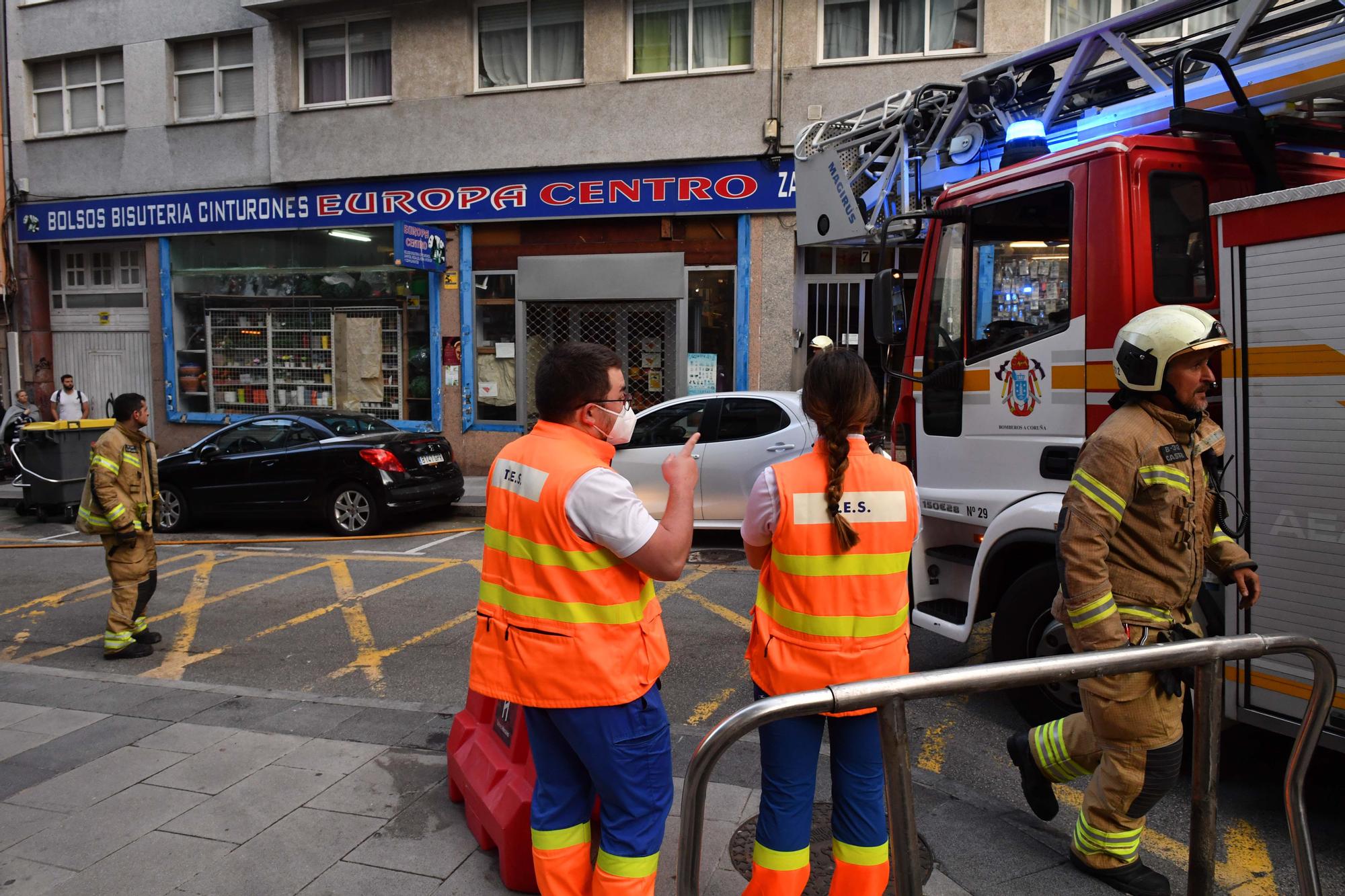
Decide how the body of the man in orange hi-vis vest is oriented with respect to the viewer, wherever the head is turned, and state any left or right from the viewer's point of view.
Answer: facing away from the viewer and to the right of the viewer

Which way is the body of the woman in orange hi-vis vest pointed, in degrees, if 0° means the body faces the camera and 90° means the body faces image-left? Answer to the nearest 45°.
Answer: approximately 180°

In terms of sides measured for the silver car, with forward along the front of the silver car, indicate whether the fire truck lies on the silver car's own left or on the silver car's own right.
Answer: on the silver car's own left

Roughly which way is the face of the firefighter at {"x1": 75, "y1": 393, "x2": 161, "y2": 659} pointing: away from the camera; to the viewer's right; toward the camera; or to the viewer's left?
to the viewer's right

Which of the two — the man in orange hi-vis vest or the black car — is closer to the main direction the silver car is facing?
the black car

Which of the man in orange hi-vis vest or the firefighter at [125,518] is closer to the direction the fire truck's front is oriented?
the firefighter

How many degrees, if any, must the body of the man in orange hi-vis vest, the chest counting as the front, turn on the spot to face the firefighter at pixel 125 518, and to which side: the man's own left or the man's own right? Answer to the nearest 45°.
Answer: approximately 90° to the man's own left

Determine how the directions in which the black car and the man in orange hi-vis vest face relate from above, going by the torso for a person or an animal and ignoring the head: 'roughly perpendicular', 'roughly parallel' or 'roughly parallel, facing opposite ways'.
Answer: roughly perpendicular

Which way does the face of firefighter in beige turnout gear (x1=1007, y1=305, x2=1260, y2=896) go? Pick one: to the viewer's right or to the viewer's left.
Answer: to the viewer's right

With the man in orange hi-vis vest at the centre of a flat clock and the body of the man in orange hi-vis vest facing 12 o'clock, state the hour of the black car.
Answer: The black car is roughly at 10 o'clock from the man in orange hi-vis vest.

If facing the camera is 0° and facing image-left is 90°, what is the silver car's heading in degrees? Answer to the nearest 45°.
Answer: approximately 90°

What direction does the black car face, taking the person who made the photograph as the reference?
facing away from the viewer and to the left of the viewer
